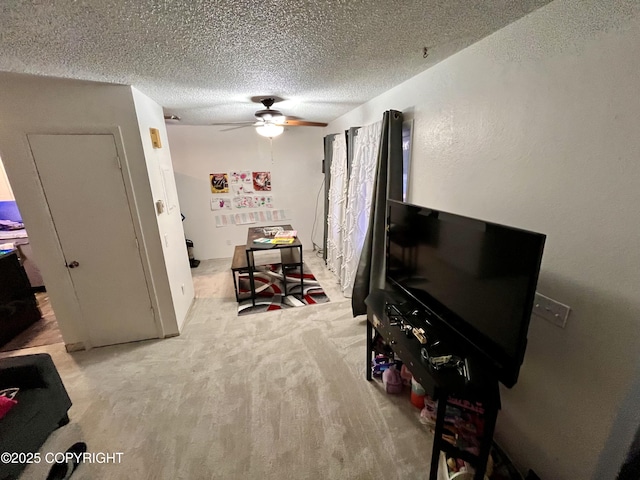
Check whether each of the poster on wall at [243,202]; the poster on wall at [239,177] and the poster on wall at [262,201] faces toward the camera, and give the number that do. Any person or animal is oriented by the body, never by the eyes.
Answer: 3

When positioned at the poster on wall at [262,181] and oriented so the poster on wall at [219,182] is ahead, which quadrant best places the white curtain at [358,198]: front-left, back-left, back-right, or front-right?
back-left

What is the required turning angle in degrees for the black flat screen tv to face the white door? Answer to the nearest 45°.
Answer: approximately 45° to its right

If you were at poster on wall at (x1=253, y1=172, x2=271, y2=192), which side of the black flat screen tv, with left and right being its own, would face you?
right

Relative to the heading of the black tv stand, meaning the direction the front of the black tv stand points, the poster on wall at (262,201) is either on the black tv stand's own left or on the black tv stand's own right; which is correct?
on the black tv stand's own right

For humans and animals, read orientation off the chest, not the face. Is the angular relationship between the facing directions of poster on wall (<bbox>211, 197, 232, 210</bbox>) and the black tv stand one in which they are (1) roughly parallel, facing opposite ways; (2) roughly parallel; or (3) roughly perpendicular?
roughly perpendicular

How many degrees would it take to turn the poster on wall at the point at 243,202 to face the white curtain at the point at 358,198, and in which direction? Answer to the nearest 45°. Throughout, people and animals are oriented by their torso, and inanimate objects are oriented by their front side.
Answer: approximately 45° to its left

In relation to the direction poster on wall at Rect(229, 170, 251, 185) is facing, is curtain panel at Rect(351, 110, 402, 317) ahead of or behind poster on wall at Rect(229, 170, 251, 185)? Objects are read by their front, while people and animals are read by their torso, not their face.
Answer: ahead

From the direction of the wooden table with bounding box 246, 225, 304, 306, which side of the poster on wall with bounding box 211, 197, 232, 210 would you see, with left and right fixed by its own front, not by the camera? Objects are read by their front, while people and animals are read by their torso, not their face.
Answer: front
